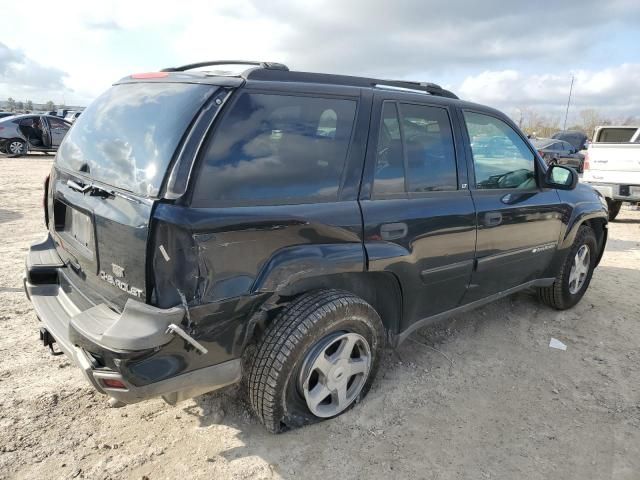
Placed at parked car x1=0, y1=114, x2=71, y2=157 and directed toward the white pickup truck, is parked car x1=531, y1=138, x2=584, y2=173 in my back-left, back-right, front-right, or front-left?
front-left

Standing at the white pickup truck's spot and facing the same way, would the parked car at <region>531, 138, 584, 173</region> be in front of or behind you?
in front

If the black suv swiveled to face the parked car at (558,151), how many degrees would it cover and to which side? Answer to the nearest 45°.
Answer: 0° — it already faces it

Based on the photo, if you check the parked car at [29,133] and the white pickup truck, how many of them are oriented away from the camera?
1

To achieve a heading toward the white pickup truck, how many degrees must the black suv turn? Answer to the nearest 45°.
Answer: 0° — it already faces it

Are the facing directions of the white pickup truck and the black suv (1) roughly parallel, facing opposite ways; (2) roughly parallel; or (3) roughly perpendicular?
roughly parallel

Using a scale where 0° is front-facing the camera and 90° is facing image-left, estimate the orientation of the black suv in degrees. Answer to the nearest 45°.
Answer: approximately 225°

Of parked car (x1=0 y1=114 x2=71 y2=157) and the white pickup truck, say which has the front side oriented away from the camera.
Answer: the white pickup truck

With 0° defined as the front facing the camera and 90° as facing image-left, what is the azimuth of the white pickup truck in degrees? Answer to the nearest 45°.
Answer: approximately 180°
